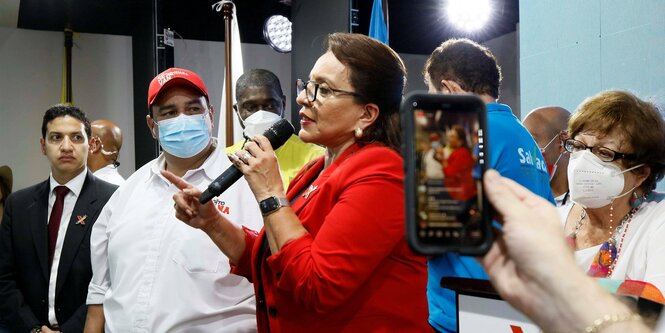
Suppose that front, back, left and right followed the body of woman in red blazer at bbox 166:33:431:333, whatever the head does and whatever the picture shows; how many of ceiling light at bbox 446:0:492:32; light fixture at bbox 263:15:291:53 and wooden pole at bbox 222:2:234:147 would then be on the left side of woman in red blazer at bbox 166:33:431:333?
0

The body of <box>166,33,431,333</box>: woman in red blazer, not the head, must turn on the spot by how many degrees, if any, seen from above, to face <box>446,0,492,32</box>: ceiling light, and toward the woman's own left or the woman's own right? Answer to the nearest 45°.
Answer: approximately 90° to the woman's own right

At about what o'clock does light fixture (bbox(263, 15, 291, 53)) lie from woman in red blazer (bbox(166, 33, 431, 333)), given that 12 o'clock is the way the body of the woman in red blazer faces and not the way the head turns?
The light fixture is roughly at 3 o'clock from the woman in red blazer.

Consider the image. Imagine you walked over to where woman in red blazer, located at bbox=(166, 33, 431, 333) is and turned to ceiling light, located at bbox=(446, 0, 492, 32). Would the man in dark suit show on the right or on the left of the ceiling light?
left

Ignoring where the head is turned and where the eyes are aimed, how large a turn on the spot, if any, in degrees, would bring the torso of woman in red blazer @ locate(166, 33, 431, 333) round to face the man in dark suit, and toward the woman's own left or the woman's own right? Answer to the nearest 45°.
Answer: approximately 45° to the woman's own right

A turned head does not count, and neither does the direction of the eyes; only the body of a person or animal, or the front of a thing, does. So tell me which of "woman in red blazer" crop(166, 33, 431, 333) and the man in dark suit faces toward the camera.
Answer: the man in dark suit

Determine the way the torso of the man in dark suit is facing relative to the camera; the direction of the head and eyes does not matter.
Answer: toward the camera

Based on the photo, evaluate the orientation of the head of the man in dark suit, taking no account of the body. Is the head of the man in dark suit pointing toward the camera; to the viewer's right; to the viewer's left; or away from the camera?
toward the camera

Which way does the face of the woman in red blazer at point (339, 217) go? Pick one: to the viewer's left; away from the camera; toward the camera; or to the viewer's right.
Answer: to the viewer's left

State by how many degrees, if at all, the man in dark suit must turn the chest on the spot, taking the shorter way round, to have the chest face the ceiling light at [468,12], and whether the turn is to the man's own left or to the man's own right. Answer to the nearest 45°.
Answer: approximately 135° to the man's own left

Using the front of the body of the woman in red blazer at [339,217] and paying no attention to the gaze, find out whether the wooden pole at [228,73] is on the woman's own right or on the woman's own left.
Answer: on the woman's own right
